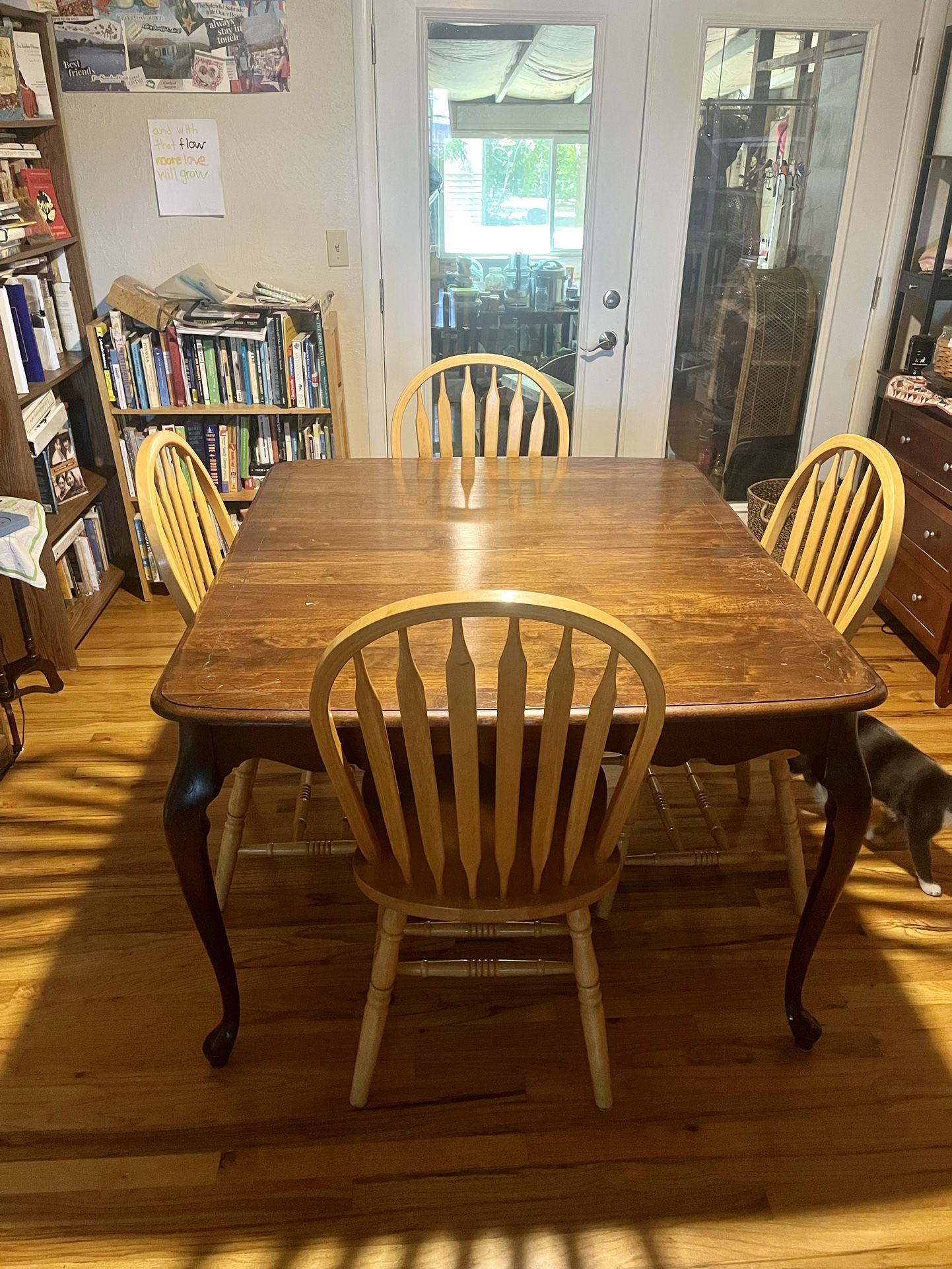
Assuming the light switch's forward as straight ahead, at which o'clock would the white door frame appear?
The white door frame is roughly at 9 o'clock from the light switch.

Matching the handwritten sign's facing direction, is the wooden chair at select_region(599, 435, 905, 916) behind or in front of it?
in front

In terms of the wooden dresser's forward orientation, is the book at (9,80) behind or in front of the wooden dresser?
in front

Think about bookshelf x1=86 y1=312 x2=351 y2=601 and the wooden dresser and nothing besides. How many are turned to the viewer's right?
0

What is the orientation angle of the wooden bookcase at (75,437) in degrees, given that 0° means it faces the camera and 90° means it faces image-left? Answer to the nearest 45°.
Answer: approximately 315°

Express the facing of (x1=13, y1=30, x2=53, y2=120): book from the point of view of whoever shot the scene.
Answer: facing the viewer and to the right of the viewer

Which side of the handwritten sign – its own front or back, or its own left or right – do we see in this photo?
front

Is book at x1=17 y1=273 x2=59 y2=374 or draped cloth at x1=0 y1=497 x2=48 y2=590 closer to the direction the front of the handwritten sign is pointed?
the draped cloth

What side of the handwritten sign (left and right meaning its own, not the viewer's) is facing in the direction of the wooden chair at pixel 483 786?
front

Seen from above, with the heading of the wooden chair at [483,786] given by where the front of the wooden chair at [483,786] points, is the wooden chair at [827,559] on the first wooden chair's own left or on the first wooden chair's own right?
on the first wooden chair's own right

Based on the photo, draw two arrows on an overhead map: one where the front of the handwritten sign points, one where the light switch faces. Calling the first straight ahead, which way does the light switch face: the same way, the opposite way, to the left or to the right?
the same way

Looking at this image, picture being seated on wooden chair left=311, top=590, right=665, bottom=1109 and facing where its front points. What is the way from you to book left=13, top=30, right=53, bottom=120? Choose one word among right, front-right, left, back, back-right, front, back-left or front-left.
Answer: front-left
